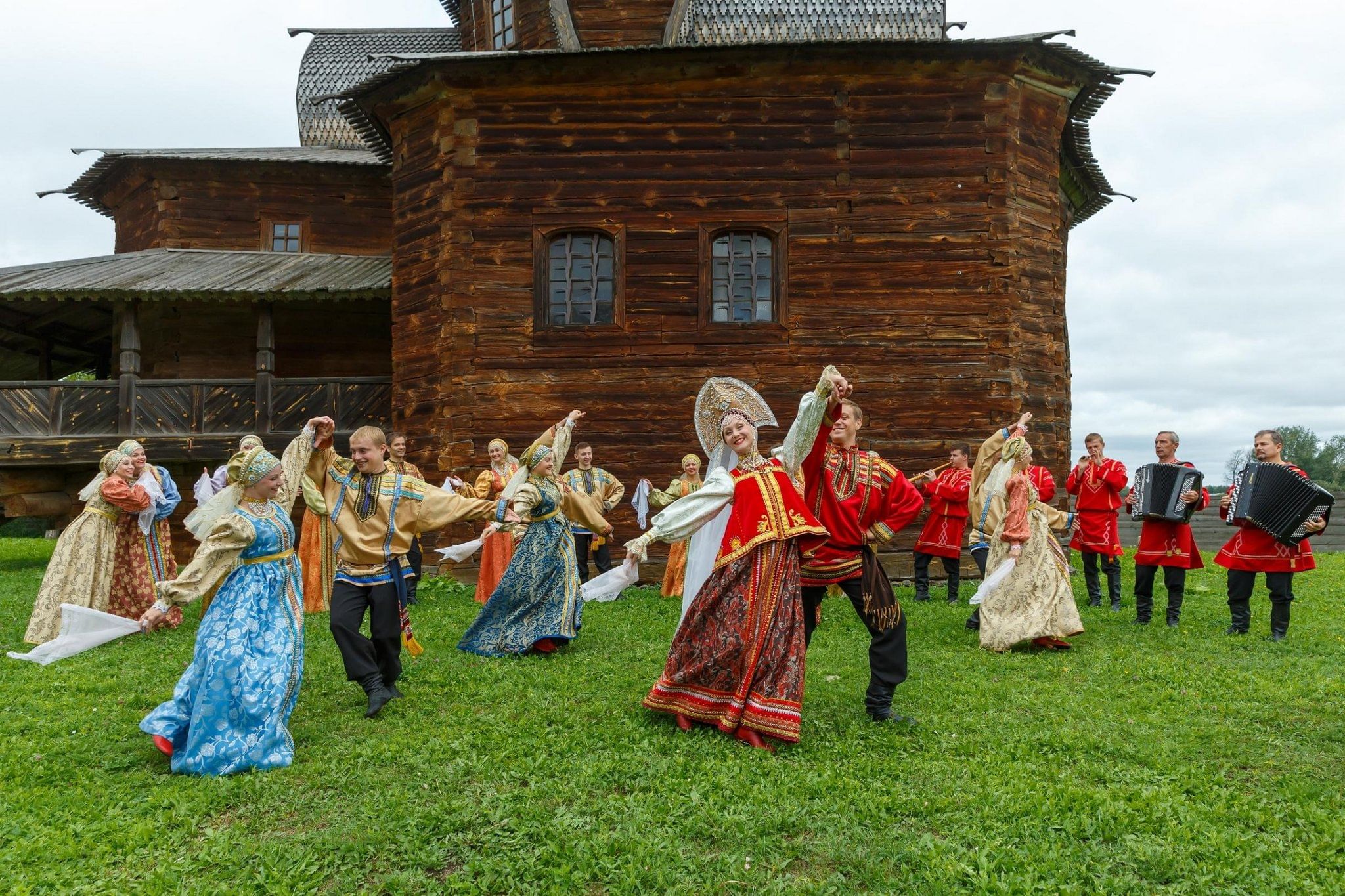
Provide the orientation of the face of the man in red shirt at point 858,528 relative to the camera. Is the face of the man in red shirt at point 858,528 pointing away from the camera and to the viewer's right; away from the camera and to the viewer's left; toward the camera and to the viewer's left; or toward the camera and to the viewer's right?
toward the camera and to the viewer's left

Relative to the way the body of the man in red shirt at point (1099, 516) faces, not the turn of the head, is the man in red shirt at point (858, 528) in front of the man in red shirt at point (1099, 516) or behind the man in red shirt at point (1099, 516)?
in front

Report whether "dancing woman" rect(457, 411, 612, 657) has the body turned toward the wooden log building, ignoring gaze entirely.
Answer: no

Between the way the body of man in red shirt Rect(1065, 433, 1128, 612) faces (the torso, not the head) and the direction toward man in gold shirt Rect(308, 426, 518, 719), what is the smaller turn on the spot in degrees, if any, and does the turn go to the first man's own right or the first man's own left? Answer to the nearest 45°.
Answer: approximately 45° to the first man's own right

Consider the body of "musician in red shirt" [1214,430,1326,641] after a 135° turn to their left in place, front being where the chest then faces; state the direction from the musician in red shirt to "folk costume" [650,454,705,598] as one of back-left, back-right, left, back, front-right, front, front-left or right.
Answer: back-left

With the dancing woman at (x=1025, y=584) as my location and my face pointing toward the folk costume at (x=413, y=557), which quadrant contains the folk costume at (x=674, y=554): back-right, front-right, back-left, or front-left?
front-right

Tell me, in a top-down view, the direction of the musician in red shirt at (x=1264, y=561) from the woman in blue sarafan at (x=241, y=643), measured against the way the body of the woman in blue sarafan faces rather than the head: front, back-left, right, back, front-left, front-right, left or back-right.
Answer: front-left

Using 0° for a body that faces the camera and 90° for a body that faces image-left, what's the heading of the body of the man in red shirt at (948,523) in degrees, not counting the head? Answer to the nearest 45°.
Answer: approximately 45°

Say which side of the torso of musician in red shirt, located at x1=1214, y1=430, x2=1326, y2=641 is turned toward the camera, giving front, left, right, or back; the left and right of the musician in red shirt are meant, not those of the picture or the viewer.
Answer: front

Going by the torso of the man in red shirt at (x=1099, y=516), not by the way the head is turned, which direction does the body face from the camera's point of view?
toward the camera

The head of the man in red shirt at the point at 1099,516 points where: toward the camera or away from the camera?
toward the camera

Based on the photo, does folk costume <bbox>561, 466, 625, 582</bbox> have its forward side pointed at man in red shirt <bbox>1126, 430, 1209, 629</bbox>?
no

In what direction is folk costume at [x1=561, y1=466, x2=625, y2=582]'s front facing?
toward the camera

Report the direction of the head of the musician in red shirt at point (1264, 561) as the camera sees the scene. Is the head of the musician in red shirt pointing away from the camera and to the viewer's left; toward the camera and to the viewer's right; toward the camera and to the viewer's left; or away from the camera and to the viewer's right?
toward the camera and to the viewer's left

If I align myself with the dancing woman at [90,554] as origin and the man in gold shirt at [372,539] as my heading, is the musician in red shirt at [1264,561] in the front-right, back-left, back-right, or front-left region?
front-left

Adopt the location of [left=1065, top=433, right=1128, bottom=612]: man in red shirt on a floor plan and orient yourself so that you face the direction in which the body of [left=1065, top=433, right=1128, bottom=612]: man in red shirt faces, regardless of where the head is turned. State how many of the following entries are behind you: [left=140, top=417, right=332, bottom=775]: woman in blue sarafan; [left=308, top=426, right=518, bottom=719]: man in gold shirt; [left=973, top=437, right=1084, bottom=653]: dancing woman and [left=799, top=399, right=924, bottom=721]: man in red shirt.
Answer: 0

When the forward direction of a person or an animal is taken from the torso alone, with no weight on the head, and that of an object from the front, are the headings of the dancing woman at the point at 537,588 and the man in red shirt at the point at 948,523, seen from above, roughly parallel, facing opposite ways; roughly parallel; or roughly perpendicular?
roughly perpendicular
